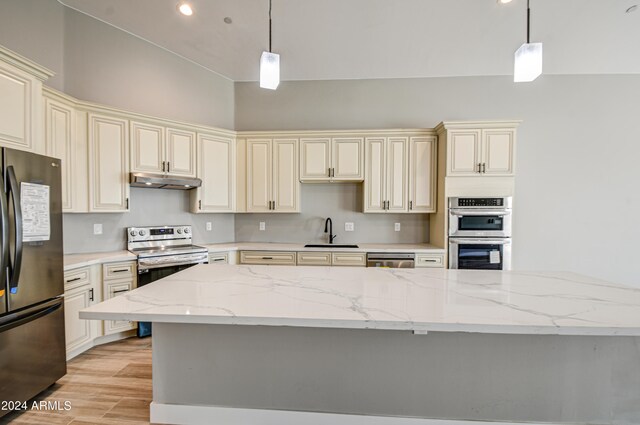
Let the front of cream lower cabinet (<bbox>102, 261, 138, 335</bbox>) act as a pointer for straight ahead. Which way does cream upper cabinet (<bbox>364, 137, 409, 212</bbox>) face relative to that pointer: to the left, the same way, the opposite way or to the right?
to the right

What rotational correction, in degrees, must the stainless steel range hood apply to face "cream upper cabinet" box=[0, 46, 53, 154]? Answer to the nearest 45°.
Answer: approximately 90° to its right

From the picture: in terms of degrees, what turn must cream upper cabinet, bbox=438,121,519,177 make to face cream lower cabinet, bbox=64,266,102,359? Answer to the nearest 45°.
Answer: approximately 45° to its right

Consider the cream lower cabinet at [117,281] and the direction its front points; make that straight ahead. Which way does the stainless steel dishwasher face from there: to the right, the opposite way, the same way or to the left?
to the right

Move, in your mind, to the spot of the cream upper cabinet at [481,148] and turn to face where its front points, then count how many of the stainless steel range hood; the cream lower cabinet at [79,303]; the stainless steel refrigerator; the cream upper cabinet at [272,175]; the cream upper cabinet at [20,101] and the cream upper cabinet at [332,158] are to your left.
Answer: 0

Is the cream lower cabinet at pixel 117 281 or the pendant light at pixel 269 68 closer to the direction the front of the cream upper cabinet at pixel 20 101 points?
the pendant light

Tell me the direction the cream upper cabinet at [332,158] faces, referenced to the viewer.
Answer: facing the viewer

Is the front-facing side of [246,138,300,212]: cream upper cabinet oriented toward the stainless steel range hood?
no

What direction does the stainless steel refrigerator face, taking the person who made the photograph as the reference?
facing the viewer and to the right of the viewer

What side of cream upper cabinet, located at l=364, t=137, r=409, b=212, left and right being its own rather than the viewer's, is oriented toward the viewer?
front

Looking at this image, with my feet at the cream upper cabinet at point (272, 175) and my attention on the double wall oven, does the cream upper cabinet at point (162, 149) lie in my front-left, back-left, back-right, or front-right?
back-right

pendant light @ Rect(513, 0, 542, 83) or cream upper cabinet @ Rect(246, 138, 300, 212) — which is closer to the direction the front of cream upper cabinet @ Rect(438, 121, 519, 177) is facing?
the pendant light

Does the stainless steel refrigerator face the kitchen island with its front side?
yes

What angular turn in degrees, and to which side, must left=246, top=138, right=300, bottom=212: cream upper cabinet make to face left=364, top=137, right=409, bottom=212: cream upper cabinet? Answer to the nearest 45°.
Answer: approximately 90° to its left
